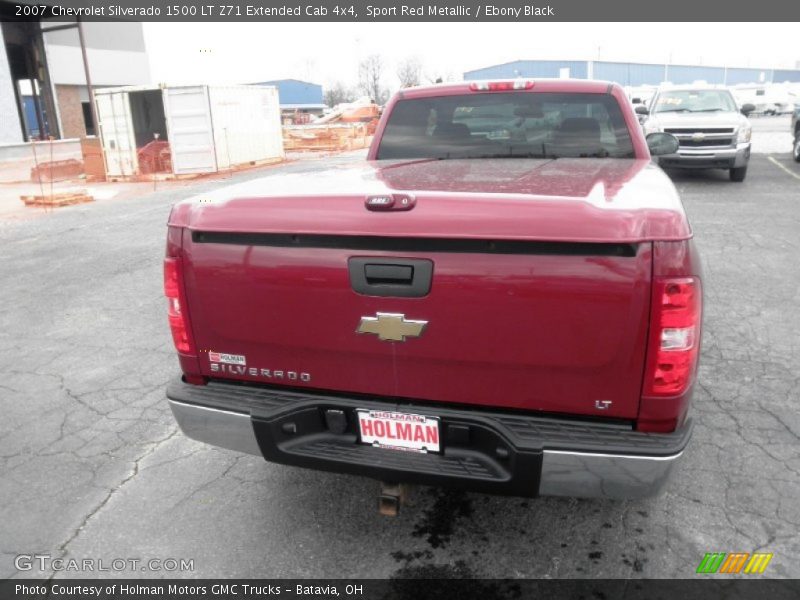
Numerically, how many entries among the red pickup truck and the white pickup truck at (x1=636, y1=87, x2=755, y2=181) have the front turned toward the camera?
1

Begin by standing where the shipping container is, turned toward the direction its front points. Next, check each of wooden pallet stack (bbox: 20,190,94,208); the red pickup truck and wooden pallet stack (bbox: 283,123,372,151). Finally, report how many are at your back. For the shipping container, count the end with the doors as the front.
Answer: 1

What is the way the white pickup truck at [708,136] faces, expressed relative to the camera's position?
facing the viewer

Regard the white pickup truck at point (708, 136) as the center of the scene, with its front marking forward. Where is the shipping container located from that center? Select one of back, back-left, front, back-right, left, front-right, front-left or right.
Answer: right

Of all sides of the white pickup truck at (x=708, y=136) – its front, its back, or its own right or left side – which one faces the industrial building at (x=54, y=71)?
right

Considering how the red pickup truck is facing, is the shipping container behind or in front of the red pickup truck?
in front

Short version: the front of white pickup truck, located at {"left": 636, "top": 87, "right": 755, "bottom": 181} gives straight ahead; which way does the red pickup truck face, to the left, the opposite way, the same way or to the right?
the opposite way

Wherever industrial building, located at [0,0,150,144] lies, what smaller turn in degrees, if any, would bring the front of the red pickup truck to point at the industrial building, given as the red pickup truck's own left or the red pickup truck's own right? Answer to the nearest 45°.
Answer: approximately 45° to the red pickup truck's own left

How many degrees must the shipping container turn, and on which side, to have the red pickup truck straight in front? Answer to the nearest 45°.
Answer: approximately 45° to its left

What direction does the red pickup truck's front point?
away from the camera

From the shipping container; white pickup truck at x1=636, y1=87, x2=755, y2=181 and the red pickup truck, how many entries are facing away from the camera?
1
